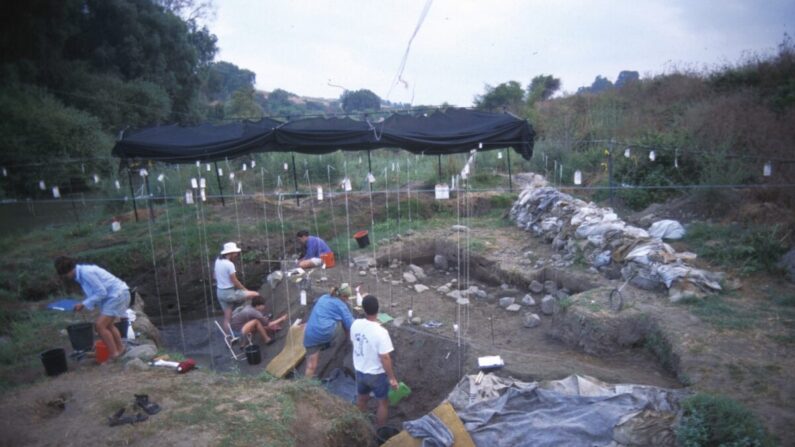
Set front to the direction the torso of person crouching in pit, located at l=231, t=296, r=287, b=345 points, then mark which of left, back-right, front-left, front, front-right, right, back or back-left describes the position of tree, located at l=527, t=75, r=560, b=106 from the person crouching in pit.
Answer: front-left

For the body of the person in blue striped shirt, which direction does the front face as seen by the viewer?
to the viewer's left

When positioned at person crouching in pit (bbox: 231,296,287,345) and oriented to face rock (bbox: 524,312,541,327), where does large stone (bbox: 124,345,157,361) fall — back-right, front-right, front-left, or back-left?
back-right

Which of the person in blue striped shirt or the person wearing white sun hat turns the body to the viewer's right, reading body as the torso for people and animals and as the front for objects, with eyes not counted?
the person wearing white sun hat

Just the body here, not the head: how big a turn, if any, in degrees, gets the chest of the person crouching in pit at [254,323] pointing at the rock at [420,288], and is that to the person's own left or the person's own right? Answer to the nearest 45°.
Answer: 0° — they already face it

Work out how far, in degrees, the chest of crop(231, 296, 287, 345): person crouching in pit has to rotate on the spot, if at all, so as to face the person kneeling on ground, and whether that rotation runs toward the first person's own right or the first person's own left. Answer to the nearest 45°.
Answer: approximately 45° to the first person's own left

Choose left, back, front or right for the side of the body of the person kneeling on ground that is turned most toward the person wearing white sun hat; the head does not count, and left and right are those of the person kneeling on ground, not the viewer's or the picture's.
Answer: left

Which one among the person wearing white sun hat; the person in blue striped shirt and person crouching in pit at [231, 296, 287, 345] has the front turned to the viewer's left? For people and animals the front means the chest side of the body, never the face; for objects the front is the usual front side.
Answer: the person in blue striped shirt

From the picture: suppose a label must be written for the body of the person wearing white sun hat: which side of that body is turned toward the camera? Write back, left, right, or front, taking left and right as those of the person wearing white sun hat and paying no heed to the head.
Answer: right

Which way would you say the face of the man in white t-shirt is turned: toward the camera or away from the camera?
away from the camera

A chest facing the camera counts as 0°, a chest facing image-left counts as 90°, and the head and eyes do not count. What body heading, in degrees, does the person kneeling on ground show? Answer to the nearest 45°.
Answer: approximately 90°

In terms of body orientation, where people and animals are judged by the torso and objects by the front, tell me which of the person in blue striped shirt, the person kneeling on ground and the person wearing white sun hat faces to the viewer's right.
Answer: the person wearing white sun hat

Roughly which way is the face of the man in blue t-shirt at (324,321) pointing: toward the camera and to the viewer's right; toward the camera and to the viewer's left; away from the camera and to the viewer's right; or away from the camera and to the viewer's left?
away from the camera and to the viewer's right

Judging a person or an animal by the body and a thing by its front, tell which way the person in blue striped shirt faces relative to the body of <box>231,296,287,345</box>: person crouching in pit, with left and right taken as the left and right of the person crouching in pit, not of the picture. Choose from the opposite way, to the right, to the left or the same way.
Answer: the opposite way
